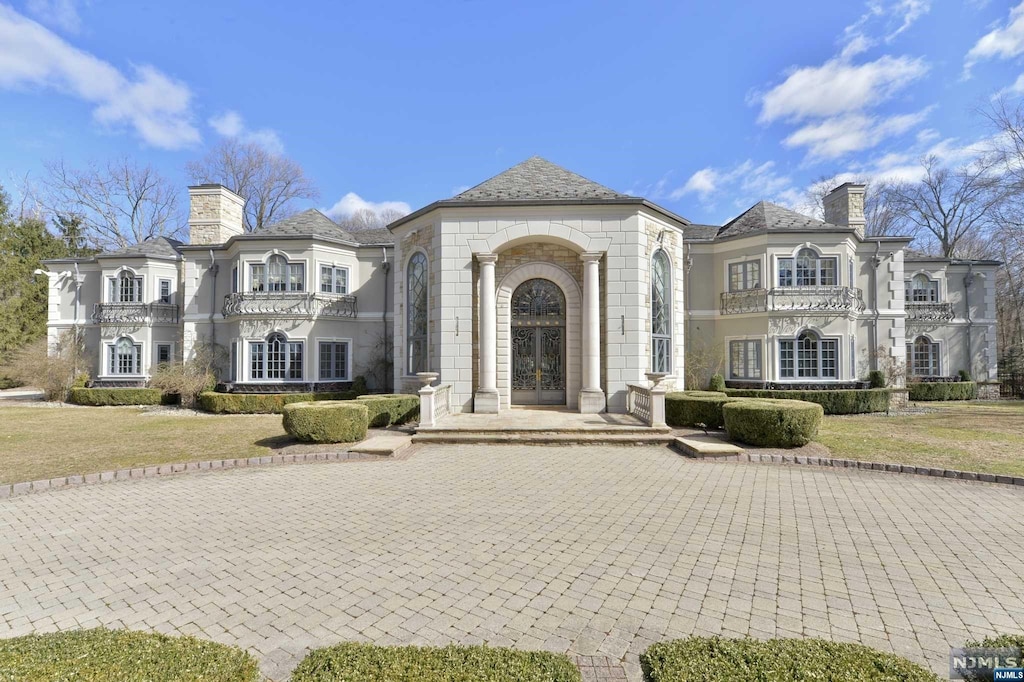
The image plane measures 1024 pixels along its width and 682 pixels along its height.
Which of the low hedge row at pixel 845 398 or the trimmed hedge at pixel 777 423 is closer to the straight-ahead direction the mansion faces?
the trimmed hedge

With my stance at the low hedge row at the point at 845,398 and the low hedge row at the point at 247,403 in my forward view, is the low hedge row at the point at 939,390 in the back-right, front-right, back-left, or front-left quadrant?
back-right

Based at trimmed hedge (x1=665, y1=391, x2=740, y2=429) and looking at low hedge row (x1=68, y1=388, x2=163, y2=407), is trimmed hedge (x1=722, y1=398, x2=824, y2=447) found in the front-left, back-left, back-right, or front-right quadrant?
back-left

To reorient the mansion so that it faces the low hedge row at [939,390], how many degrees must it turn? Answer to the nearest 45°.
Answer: approximately 90° to its left

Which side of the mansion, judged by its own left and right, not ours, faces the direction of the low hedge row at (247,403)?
right

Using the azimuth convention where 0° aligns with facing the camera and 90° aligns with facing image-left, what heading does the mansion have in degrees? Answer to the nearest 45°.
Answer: approximately 0°

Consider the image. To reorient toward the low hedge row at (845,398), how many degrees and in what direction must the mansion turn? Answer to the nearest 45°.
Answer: approximately 90° to its left

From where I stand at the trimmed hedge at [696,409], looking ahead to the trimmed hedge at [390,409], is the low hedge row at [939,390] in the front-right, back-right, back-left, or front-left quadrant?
back-right

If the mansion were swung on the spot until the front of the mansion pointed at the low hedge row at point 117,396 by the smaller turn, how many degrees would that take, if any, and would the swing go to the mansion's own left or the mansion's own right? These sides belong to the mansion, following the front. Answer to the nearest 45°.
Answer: approximately 90° to the mansion's own right
